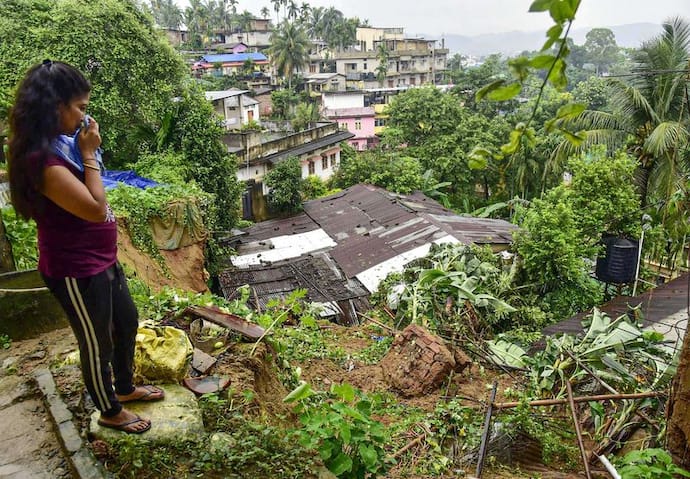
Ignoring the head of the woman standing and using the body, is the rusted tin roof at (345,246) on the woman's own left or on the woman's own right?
on the woman's own left

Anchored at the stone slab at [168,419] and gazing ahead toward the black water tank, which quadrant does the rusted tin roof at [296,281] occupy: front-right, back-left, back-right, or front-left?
front-left

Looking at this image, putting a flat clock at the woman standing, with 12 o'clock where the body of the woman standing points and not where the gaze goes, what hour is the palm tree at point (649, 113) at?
The palm tree is roughly at 11 o'clock from the woman standing.

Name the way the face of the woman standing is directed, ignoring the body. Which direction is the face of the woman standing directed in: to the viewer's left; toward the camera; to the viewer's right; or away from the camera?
to the viewer's right

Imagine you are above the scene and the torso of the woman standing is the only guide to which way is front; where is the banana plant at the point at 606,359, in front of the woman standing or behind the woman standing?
in front

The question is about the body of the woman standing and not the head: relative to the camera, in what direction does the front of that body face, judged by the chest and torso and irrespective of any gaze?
to the viewer's right

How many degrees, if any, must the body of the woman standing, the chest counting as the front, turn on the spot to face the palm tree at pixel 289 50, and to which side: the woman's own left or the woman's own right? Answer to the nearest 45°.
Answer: approximately 90° to the woman's own left

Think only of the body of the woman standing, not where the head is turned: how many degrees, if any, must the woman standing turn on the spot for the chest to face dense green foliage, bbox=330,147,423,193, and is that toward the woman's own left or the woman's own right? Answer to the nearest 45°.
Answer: approximately 45° to the woman's own left

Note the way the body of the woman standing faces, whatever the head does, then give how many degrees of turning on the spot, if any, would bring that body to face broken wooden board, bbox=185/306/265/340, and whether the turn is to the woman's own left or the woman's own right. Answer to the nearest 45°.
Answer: approximately 45° to the woman's own left
